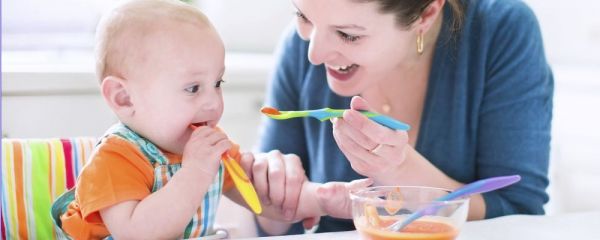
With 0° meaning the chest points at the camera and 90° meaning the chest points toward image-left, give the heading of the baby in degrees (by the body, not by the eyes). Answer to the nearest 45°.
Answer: approximately 315°

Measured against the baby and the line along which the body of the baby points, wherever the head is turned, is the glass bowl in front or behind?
in front

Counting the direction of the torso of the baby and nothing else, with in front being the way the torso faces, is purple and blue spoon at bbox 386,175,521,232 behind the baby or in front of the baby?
in front

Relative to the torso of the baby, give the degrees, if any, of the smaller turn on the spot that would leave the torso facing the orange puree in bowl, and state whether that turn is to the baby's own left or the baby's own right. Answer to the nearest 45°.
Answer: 0° — they already face it

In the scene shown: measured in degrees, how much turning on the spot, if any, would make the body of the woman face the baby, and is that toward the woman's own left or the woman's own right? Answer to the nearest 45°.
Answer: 0° — they already face them

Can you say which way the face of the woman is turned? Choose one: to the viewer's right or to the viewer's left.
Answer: to the viewer's left

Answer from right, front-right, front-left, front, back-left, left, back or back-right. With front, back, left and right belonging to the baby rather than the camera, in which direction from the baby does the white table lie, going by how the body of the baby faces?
front-left
